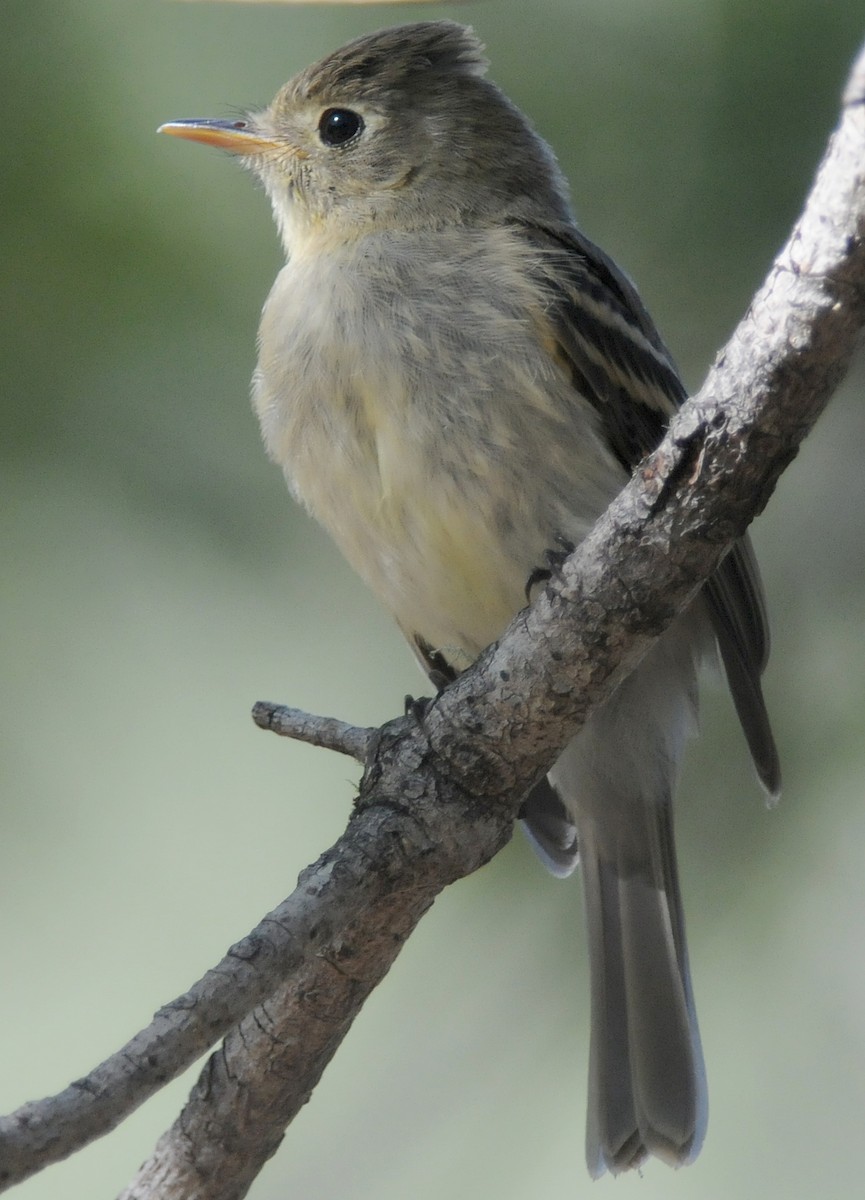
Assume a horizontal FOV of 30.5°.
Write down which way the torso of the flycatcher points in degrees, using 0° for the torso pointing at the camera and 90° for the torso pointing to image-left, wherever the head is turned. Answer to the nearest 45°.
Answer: approximately 45°
